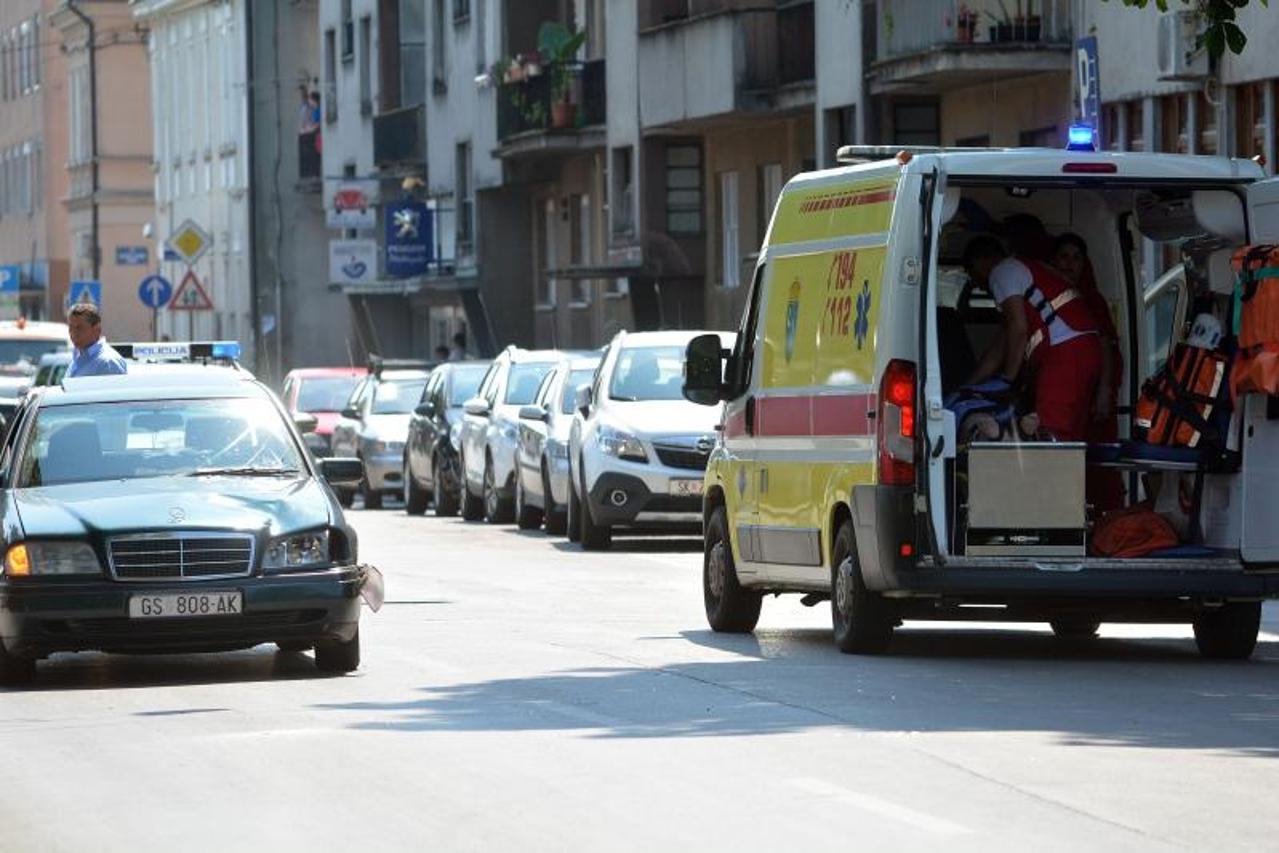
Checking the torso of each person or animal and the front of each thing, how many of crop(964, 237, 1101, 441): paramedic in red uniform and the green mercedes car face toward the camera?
1

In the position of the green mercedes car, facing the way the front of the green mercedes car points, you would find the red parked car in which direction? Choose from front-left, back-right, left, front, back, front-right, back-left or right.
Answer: back

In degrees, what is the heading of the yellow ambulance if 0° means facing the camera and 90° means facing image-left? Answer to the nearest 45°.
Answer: approximately 180°

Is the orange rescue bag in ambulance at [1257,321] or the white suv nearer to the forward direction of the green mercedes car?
the orange rescue bag in ambulance

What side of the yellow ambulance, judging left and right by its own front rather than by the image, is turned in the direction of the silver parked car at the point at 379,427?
front

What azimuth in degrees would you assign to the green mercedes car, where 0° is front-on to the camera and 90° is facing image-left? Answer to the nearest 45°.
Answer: approximately 0°

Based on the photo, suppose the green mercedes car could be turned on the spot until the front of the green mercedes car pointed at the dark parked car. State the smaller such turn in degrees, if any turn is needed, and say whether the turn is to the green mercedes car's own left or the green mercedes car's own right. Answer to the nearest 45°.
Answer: approximately 180°

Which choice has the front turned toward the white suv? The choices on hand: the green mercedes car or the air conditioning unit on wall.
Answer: the air conditioning unit on wall

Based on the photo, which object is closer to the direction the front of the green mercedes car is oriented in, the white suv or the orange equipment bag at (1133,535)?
the orange equipment bag

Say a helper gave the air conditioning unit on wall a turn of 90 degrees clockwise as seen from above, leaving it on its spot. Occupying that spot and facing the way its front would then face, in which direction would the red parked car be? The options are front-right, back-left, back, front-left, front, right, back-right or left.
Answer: front

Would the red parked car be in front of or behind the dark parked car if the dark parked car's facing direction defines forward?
behind

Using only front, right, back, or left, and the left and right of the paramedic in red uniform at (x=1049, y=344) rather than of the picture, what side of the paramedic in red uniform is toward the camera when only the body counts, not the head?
left

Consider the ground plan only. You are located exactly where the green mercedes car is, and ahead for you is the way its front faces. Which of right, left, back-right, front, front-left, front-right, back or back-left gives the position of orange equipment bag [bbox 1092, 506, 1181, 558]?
left

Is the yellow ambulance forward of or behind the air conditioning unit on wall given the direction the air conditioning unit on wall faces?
forward

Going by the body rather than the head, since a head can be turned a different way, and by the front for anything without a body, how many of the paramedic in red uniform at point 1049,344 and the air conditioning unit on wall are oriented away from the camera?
0
